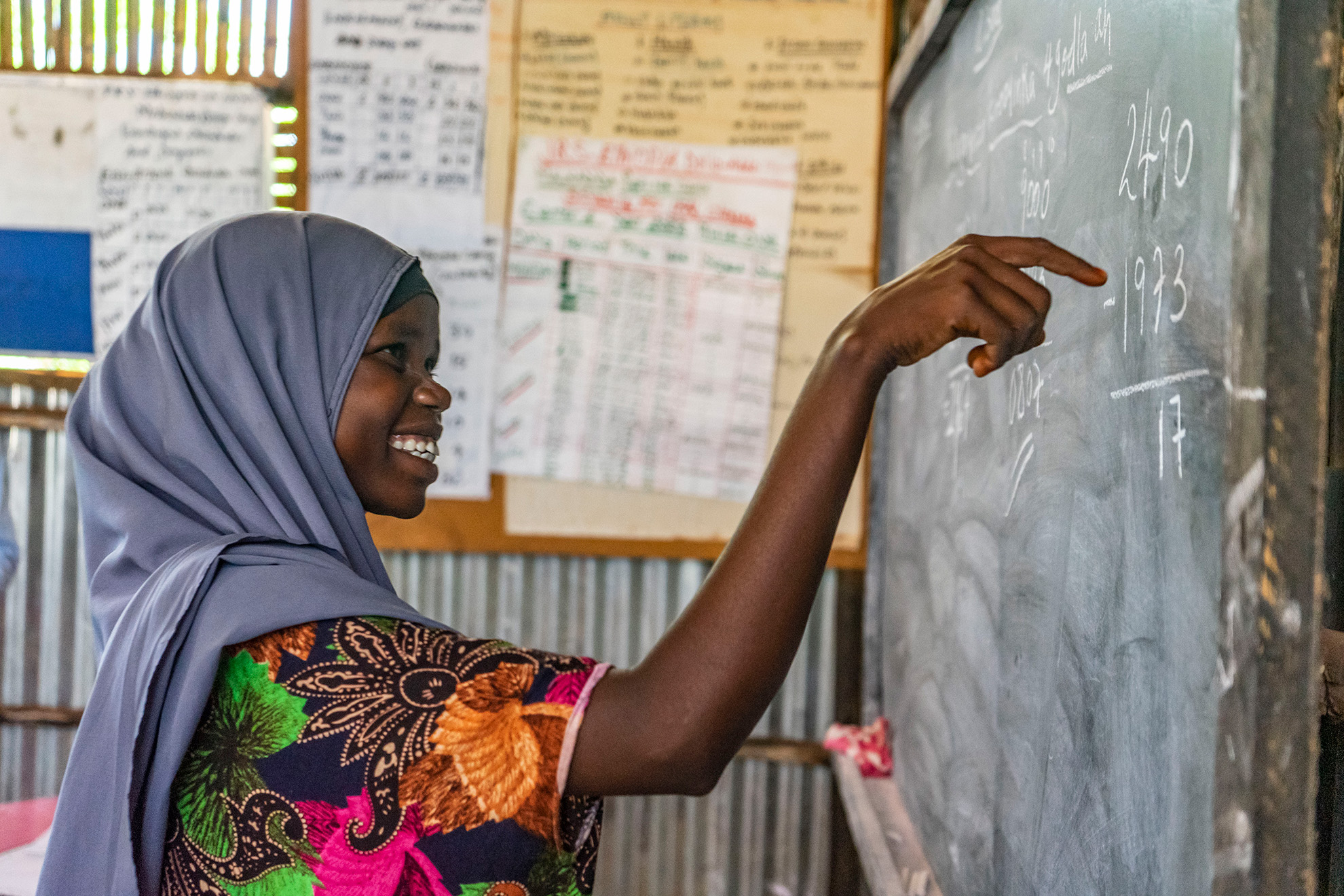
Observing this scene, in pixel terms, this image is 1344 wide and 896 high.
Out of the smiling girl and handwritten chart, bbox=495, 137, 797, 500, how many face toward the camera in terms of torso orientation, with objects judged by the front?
1

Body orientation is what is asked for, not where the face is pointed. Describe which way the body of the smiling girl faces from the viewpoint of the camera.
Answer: to the viewer's right

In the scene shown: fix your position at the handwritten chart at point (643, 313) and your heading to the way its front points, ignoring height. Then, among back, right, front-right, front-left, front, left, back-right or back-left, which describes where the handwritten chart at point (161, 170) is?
right

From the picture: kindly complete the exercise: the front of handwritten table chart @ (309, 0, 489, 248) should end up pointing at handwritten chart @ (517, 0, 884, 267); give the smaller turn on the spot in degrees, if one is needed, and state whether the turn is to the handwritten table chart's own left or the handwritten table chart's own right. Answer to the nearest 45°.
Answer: approximately 90° to the handwritten table chart's own left

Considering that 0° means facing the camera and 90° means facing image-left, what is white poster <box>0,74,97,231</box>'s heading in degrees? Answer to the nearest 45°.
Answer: approximately 0°

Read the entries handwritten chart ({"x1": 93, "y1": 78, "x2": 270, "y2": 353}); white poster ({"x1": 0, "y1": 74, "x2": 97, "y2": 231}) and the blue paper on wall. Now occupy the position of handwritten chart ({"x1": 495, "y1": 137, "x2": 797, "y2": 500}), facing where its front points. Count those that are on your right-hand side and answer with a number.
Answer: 3
